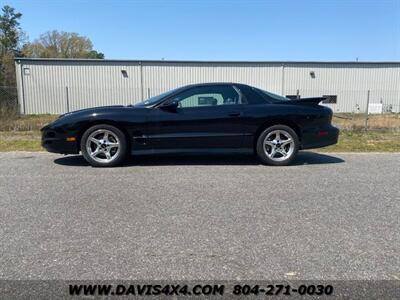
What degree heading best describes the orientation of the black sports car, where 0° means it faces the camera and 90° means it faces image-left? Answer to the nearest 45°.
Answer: approximately 90°

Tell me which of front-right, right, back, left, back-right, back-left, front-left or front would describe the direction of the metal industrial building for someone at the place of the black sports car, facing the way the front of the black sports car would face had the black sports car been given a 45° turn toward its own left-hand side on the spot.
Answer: back-right
